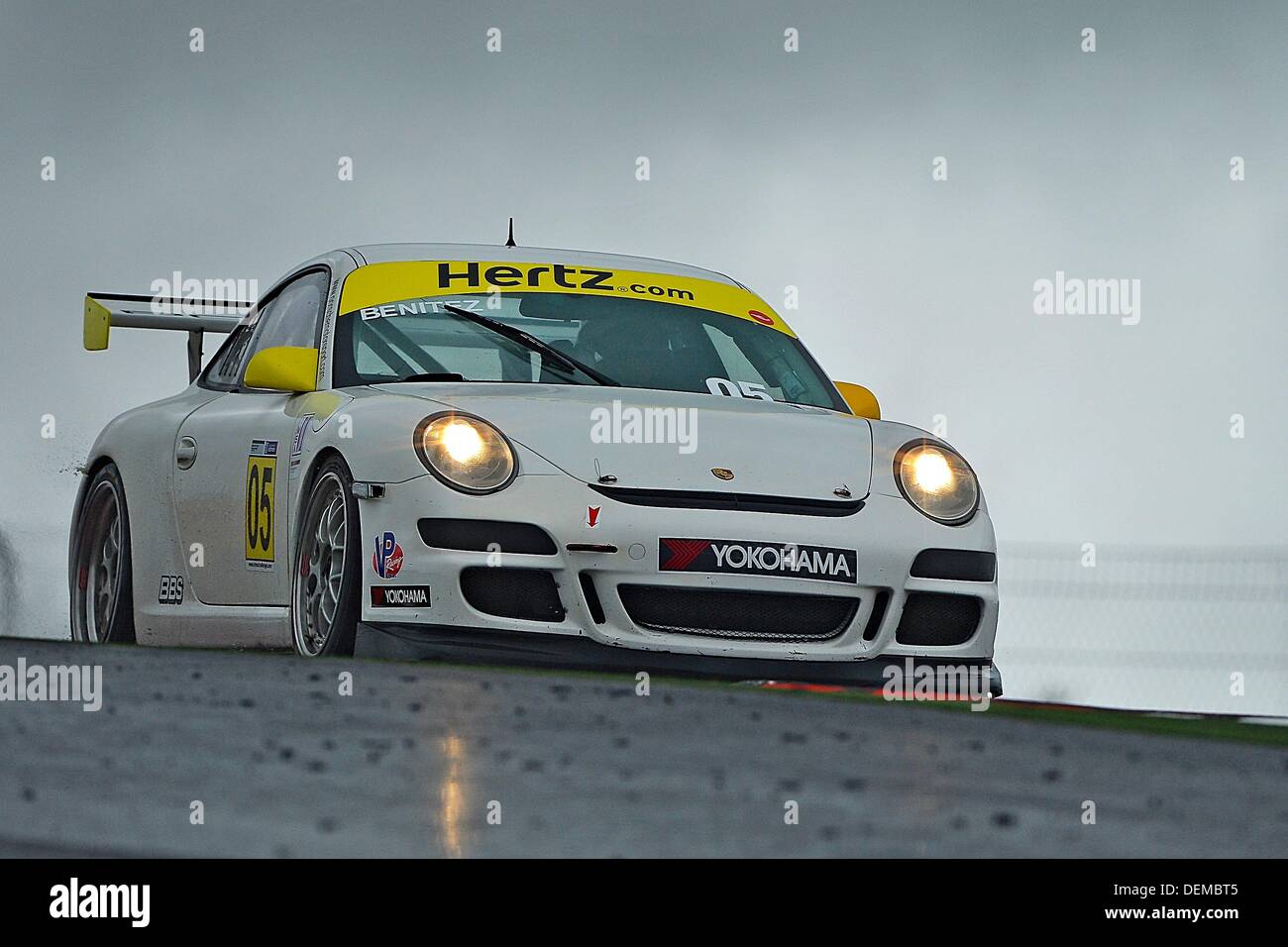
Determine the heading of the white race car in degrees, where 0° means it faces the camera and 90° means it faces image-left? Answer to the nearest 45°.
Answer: approximately 315°
